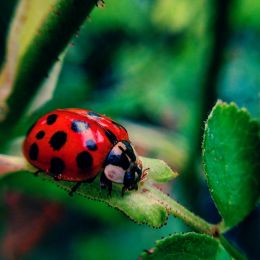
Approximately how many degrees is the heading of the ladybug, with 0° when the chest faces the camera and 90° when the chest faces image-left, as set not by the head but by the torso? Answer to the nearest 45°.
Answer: approximately 315°
